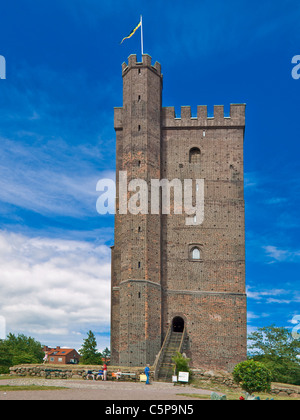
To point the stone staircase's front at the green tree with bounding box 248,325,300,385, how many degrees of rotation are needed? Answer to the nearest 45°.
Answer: approximately 135° to its left

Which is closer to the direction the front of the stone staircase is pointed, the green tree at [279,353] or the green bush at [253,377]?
the green bush

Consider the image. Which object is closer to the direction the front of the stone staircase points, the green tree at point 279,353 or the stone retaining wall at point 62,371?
the stone retaining wall

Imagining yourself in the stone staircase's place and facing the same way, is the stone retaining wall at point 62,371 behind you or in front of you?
in front
